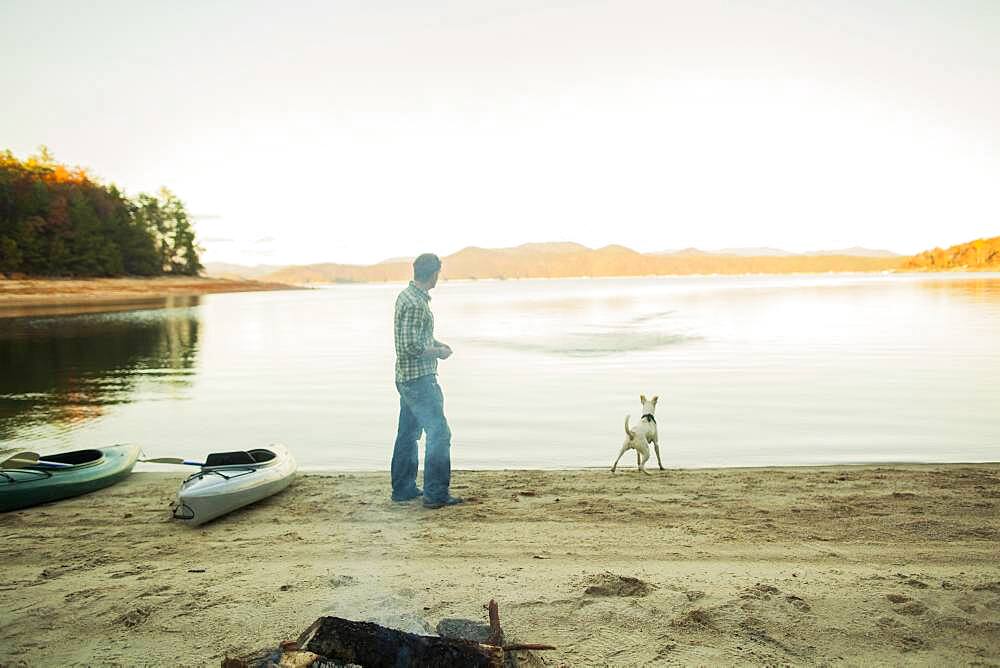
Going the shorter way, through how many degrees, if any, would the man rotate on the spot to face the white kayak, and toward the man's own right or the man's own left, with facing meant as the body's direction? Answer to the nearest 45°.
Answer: approximately 180°

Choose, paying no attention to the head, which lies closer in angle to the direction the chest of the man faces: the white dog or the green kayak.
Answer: the white dog

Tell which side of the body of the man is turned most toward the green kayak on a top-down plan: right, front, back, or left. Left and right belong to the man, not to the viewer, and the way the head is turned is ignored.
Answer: back

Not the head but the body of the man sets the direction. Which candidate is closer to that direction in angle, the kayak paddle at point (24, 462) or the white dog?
the white dog

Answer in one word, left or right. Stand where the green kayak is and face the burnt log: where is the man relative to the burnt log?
left

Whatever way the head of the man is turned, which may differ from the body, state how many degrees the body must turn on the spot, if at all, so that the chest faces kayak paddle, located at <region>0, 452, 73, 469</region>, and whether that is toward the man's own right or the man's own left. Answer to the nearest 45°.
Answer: approximately 180°

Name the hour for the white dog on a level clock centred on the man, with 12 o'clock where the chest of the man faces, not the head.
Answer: The white dog is roughly at 11 o'clock from the man.

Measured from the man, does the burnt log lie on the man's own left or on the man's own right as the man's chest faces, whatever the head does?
on the man's own right

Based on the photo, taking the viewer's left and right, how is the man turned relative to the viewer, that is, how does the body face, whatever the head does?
facing to the right of the viewer
